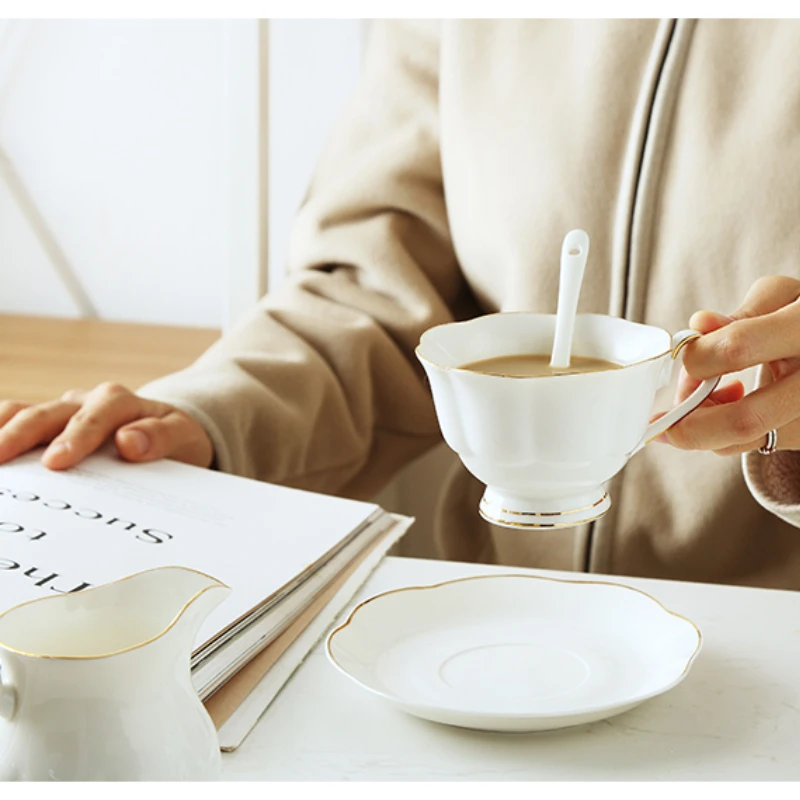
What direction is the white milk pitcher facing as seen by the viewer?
to the viewer's right
